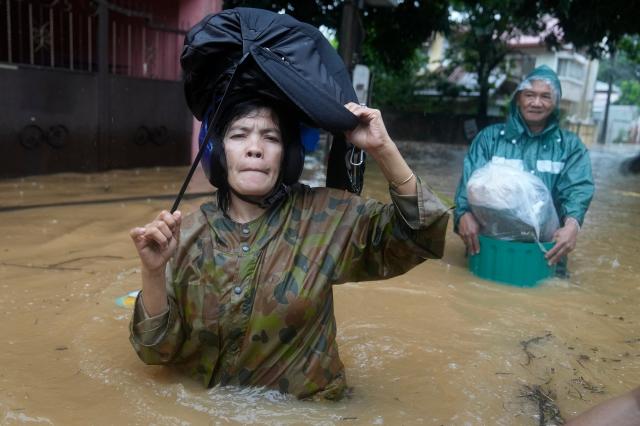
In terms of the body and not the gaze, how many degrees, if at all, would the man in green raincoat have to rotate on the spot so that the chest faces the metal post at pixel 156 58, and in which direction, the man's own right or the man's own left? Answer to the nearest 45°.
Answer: approximately 135° to the man's own right

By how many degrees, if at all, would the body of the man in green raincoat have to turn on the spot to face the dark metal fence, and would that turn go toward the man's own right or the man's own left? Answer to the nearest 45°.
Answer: approximately 135° to the man's own right

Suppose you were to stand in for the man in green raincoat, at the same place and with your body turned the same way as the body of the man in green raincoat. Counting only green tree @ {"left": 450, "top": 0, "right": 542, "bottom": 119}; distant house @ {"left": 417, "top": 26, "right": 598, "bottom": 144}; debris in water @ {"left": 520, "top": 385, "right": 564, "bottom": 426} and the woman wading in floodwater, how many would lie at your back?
2

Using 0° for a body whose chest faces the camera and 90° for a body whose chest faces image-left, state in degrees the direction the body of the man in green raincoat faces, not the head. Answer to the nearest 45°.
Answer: approximately 0°

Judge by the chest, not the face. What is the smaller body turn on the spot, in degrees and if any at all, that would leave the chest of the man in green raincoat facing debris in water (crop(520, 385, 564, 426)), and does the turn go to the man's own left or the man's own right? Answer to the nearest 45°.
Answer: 0° — they already face it

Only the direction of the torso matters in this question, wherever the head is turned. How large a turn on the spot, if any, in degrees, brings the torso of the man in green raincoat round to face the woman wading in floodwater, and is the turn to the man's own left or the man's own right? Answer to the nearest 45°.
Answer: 0° — they already face them

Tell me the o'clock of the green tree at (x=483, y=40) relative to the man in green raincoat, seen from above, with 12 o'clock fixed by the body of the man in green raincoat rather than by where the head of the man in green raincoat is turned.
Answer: The green tree is roughly at 6 o'clock from the man in green raincoat.

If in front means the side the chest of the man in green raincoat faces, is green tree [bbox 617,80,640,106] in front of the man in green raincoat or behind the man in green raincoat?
behind
